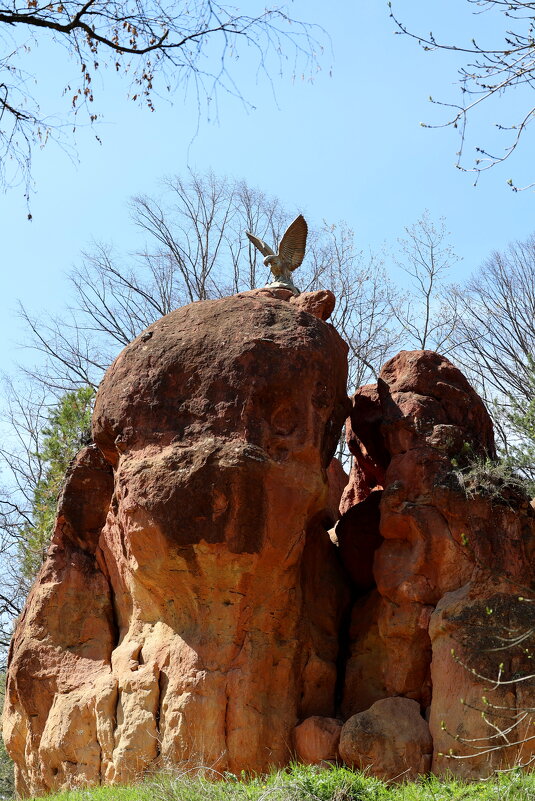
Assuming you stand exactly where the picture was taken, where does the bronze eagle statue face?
facing the viewer and to the left of the viewer
